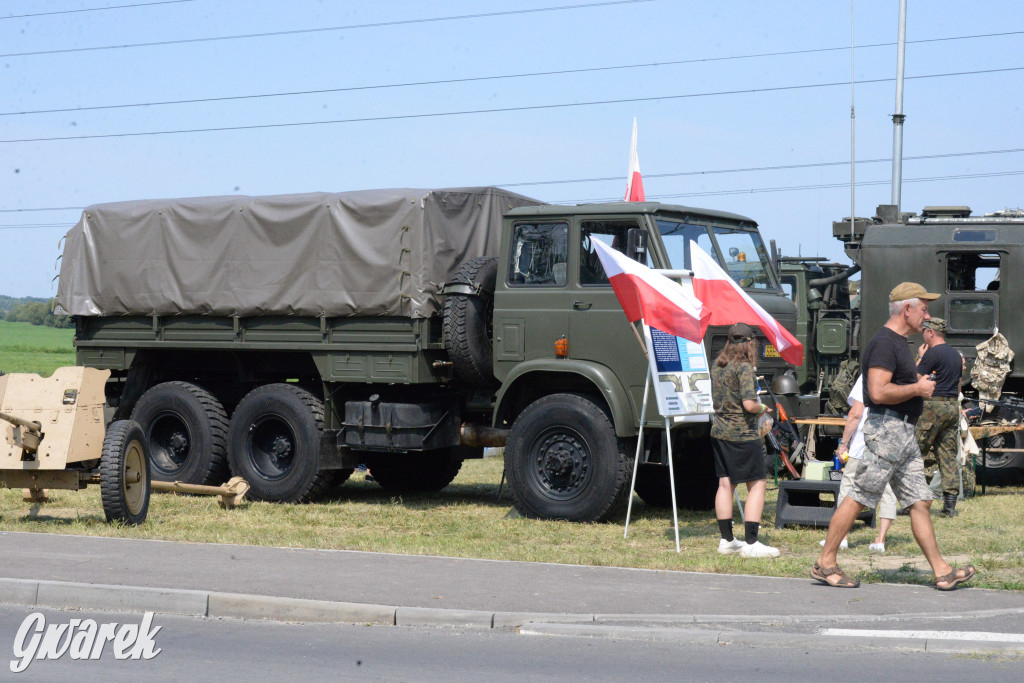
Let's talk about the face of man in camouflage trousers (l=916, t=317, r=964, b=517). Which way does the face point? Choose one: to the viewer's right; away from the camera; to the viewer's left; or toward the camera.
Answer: to the viewer's left

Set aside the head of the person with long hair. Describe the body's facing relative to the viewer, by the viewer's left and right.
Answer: facing away from the viewer and to the right of the viewer

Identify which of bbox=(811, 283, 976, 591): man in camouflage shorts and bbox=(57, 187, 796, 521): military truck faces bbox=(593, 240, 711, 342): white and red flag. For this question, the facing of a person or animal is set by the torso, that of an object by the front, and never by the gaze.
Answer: the military truck

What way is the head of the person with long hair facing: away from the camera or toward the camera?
away from the camera

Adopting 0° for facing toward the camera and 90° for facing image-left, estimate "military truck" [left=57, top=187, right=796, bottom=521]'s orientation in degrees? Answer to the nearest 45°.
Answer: approximately 315°
